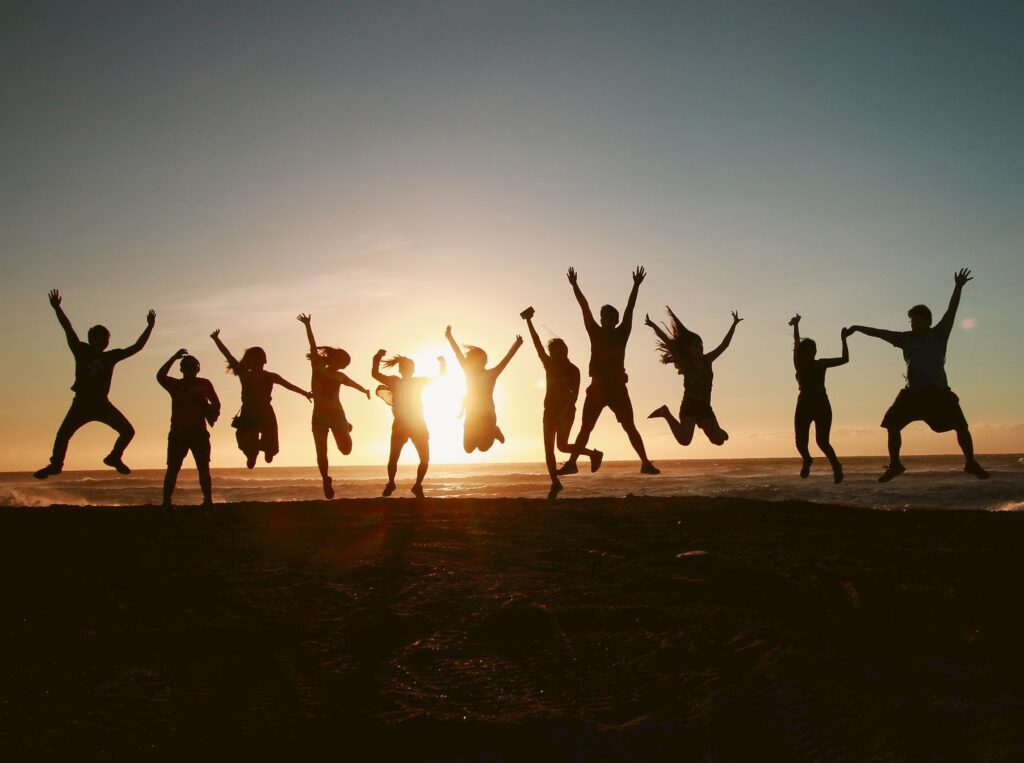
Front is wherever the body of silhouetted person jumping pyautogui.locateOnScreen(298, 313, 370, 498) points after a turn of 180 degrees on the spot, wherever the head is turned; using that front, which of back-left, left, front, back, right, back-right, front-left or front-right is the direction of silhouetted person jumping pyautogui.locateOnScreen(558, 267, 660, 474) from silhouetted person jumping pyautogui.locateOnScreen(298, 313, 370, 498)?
back-right

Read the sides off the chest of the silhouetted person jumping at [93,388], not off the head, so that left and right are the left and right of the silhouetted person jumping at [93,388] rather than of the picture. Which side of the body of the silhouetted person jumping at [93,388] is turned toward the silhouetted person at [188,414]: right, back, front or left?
left

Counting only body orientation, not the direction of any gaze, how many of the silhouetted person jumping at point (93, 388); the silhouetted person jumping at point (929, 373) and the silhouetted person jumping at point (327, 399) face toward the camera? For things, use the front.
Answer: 3

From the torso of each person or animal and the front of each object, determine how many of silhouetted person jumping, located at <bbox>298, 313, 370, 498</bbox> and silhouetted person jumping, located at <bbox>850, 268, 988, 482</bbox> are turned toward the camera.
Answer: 2

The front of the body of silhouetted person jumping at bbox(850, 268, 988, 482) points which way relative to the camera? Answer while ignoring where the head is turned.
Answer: toward the camera

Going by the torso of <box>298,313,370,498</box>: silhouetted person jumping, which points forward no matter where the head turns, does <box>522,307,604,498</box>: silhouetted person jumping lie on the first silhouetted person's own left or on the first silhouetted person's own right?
on the first silhouetted person's own left

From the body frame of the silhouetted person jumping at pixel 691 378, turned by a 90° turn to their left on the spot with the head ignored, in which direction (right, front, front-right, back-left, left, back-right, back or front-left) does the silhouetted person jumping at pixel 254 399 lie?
back-left

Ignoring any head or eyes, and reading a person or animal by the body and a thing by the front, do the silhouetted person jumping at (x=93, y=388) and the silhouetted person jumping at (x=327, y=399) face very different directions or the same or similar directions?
same or similar directions

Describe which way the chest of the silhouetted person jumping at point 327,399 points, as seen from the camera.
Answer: toward the camera

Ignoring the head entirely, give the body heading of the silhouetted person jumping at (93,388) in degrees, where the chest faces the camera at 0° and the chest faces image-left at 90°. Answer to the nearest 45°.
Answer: approximately 0°

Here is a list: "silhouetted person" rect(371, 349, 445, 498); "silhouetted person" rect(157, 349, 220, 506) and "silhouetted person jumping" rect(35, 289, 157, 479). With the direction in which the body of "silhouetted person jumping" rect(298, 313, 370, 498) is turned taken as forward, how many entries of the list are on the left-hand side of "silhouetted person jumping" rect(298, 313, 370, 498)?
1

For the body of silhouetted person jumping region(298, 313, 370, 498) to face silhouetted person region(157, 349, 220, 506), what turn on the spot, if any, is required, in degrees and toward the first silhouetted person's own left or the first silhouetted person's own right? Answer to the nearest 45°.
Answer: approximately 45° to the first silhouetted person's own right

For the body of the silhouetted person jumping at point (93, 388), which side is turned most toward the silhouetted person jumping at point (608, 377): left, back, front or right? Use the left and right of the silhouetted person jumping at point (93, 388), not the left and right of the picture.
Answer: left
